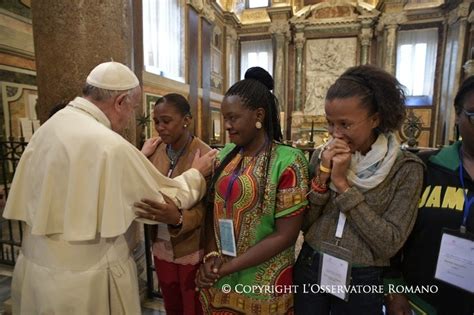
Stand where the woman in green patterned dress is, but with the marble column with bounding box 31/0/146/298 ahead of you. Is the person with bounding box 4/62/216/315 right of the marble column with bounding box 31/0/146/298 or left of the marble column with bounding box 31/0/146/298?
left

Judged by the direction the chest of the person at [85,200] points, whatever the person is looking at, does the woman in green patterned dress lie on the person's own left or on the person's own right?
on the person's own right

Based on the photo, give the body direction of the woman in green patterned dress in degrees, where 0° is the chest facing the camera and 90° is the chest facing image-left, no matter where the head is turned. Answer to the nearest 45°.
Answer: approximately 45°

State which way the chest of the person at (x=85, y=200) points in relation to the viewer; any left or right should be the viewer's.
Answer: facing away from the viewer and to the right of the viewer

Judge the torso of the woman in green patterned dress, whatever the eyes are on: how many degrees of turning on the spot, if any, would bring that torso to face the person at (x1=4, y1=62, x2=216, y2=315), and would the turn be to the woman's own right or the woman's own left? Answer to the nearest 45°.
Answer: approximately 45° to the woman's own right

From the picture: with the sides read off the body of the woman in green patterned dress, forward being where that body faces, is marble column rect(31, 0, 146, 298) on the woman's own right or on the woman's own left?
on the woman's own right

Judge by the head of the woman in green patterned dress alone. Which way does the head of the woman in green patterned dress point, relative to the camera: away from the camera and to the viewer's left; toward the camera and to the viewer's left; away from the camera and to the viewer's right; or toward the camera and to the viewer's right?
toward the camera and to the viewer's left

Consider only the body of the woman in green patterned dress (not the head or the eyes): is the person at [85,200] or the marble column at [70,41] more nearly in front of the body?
the person
